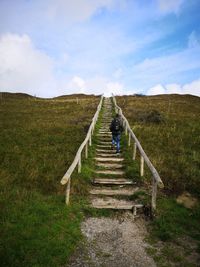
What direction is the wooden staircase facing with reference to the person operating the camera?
facing the viewer
